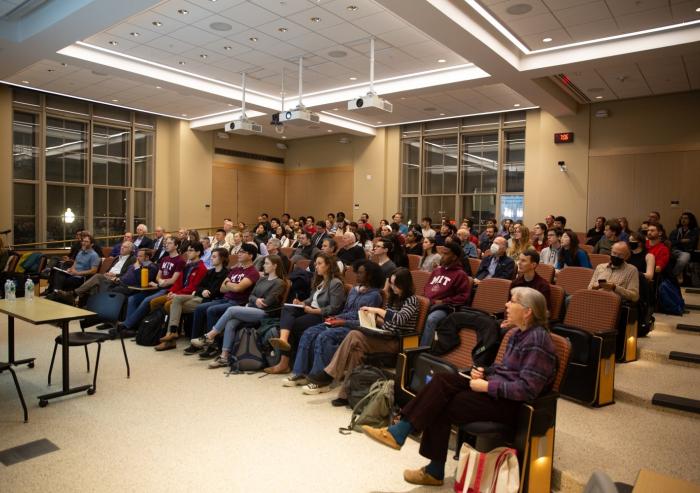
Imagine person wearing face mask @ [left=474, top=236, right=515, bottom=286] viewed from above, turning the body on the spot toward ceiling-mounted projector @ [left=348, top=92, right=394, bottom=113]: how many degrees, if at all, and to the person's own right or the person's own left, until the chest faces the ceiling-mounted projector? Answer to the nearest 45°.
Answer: approximately 90° to the person's own right

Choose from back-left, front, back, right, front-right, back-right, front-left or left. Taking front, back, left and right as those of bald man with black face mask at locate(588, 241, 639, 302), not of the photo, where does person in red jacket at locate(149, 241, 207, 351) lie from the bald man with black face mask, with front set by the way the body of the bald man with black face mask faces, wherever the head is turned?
front-right

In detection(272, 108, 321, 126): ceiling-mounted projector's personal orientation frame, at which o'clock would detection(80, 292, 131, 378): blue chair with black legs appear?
The blue chair with black legs is roughly at 12 o'clock from the ceiling-mounted projector.

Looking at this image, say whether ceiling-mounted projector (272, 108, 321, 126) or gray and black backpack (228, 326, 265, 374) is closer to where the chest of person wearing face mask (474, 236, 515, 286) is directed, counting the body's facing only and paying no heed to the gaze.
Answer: the gray and black backpack

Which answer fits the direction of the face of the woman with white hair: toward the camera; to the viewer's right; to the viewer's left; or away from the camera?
to the viewer's left

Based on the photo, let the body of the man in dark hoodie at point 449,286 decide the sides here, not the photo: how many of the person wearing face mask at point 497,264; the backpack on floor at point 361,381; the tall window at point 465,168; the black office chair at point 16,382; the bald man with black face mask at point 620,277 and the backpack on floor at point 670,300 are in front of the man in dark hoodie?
2

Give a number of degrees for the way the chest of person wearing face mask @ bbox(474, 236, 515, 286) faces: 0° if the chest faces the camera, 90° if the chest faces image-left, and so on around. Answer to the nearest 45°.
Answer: approximately 45°

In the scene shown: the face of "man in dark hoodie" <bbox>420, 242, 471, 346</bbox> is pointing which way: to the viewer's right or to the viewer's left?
to the viewer's left

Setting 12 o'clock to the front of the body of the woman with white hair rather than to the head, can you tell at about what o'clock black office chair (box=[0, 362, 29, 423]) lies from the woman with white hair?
The black office chair is roughly at 12 o'clock from the woman with white hair.

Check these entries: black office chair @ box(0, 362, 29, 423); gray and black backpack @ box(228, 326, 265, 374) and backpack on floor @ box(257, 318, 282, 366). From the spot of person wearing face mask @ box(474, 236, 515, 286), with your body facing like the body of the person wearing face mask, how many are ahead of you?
3

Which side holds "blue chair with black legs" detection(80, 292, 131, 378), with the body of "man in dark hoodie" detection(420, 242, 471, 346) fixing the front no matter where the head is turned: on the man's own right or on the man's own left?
on the man's own right
